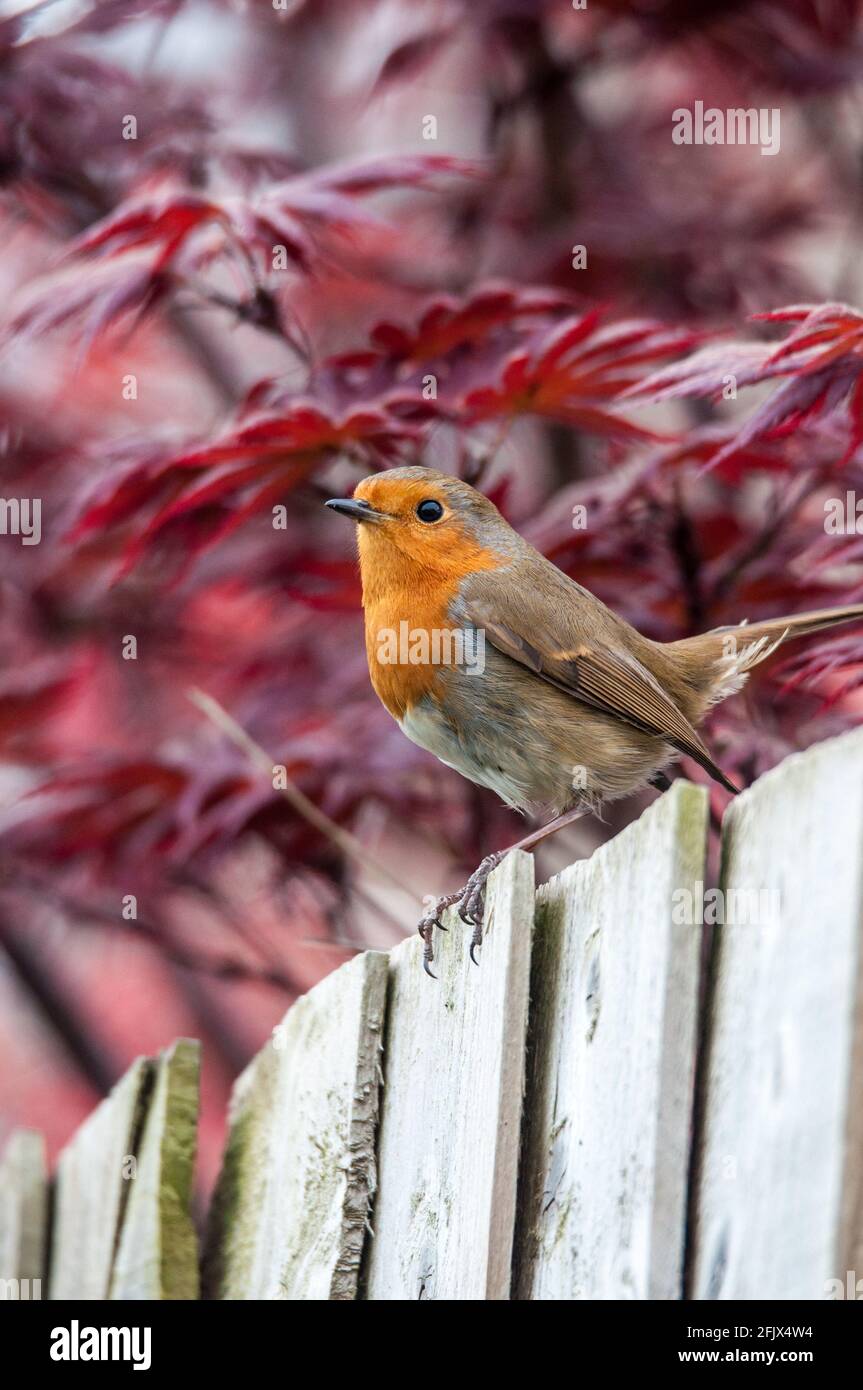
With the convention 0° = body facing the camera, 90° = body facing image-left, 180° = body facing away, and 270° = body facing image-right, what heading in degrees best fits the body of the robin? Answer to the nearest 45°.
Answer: approximately 90°
